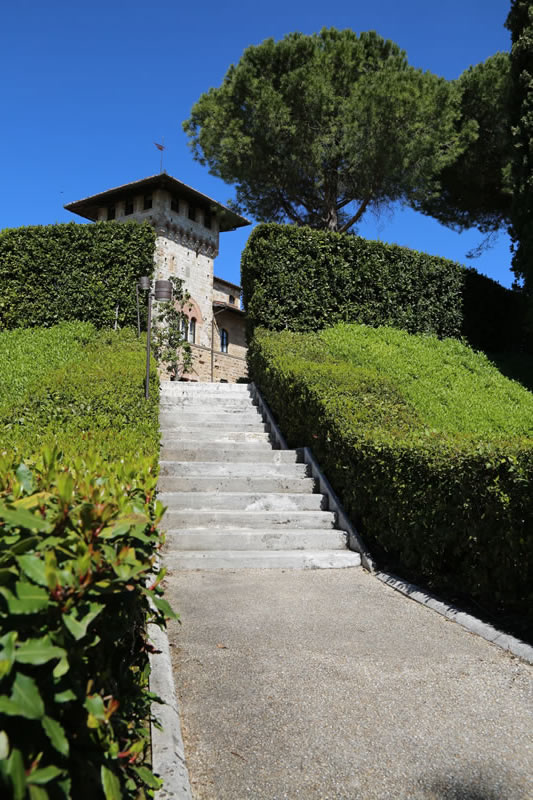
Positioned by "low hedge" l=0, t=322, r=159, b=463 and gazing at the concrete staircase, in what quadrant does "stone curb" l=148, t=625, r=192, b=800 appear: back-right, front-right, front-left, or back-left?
front-right

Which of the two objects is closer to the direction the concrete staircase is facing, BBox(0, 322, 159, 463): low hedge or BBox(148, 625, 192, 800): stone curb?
the stone curb

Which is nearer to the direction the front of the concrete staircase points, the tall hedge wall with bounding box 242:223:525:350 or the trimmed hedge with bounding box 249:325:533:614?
the trimmed hedge

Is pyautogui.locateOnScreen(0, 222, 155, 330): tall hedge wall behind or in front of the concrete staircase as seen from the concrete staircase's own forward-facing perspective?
behind

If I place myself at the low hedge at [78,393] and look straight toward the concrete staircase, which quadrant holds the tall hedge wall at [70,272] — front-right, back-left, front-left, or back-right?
back-left

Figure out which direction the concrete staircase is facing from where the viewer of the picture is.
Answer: facing the viewer

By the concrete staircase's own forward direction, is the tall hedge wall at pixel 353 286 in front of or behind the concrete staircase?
behind

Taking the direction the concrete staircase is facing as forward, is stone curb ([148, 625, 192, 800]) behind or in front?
in front
